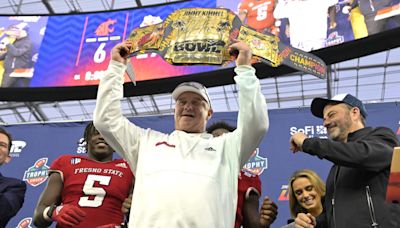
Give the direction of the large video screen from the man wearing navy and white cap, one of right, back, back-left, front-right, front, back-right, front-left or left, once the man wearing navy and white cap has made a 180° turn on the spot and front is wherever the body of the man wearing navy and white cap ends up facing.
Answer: left

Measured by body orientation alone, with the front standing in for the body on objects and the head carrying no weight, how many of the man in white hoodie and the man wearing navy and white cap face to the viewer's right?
0

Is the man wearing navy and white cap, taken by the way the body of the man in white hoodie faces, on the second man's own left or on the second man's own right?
on the second man's own left

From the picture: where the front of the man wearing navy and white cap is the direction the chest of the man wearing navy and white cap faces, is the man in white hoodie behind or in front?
in front

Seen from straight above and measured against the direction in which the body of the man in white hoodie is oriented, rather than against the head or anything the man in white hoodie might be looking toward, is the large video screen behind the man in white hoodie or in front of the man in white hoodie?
behind

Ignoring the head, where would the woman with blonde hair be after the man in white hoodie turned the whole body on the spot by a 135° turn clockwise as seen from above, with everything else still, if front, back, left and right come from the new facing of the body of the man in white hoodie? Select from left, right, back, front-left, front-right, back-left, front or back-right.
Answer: right

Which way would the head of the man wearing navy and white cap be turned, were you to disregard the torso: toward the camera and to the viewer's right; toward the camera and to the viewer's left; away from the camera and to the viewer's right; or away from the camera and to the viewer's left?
toward the camera and to the viewer's left

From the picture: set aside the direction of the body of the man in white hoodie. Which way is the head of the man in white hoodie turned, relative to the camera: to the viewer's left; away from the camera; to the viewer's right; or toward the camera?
toward the camera

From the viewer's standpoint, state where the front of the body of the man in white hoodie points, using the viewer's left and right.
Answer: facing the viewer

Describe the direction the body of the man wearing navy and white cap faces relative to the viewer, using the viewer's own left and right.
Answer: facing the viewer and to the left of the viewer
